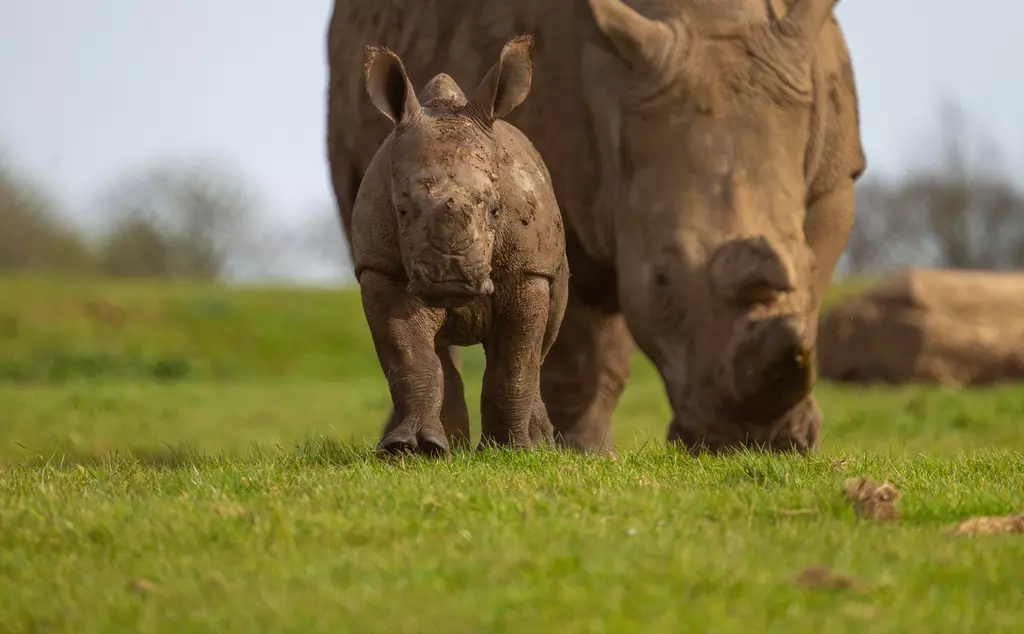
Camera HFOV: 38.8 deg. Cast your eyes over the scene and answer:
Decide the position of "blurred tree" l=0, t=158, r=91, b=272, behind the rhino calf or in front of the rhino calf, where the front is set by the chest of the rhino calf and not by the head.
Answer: behind

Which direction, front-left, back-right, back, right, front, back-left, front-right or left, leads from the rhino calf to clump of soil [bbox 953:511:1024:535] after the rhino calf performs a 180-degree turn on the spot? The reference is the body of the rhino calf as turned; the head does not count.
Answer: back-right

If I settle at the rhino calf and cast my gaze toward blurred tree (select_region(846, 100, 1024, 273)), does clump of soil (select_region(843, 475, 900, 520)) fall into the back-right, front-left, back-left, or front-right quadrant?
back-right

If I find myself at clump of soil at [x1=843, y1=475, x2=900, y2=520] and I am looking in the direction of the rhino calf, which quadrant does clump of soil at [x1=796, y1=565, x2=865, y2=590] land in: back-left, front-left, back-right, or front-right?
back-left

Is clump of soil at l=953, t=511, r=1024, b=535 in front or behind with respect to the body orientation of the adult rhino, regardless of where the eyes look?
in front

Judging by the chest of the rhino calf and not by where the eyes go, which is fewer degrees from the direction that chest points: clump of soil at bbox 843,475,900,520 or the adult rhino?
the clump of soil

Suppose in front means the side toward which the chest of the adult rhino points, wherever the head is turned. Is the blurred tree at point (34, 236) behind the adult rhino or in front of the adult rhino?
behind

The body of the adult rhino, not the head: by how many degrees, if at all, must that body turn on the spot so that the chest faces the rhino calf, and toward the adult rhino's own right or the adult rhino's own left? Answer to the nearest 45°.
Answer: approximately 90° to the adult rhino's own right

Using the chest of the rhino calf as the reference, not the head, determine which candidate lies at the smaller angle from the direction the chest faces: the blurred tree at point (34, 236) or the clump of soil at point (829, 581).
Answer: the clump of soil

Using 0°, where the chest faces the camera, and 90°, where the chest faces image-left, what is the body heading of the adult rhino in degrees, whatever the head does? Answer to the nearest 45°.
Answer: approximately 315°

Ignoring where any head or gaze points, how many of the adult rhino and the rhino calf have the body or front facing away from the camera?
0

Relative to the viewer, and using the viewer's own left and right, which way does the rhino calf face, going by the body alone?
facing the viewer

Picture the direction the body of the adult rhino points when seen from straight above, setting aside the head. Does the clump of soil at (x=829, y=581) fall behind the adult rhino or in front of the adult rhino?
in front
